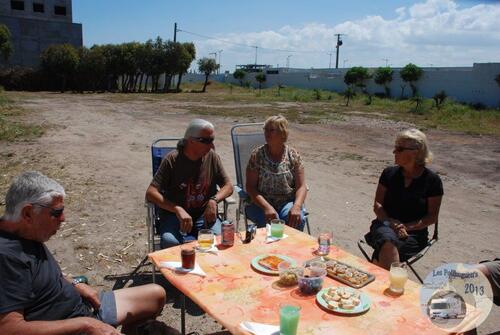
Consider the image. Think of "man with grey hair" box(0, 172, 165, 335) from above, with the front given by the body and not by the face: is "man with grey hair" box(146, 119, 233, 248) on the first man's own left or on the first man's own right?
on the first man's own left

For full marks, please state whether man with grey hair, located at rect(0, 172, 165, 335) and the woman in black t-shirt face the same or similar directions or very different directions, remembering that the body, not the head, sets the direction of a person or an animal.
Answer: very different directions

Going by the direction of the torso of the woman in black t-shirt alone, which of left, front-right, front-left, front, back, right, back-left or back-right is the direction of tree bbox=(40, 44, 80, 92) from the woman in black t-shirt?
right

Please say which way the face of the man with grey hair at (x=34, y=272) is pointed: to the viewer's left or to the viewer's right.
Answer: to the viewer's right

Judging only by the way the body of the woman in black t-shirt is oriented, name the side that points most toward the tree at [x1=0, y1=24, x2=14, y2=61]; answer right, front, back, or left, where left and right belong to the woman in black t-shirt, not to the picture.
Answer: right

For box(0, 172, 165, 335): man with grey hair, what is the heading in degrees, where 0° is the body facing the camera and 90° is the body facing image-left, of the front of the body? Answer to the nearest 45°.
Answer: approximately 270°

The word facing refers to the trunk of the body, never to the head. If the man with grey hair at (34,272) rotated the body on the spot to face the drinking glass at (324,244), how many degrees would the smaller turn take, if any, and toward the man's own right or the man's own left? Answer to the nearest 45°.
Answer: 0° — they already face it

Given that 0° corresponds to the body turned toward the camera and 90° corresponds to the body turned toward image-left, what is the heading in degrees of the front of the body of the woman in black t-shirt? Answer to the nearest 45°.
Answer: approximately 45°

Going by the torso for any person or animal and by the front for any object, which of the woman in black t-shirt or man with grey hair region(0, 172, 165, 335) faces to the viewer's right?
the man with grey hair

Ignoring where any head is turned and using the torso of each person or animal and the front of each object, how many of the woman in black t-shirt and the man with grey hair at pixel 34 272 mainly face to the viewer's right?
1

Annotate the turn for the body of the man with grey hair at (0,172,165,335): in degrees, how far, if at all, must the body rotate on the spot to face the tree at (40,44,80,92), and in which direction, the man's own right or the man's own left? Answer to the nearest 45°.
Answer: approximately 90° to the man's own left
